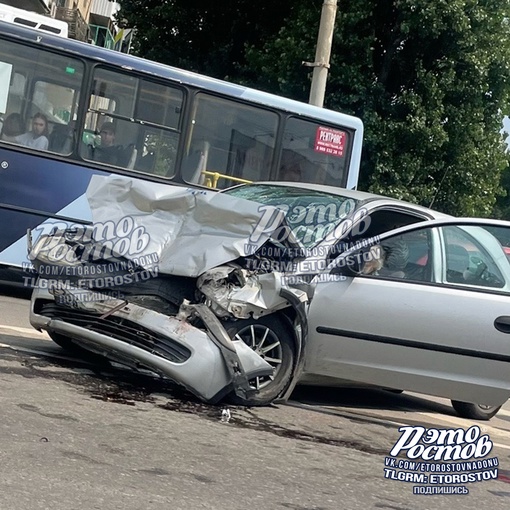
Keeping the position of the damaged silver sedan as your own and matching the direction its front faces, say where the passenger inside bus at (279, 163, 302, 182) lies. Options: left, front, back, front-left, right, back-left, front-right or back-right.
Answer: back-right

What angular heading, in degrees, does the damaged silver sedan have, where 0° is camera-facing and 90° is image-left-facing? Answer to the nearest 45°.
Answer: approximately 45°

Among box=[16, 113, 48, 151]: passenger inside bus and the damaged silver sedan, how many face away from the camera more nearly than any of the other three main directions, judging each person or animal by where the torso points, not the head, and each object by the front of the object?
0

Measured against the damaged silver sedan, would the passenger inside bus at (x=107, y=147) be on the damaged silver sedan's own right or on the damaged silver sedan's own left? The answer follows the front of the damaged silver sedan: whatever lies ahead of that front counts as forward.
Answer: on the damaged silver sedan's own right
